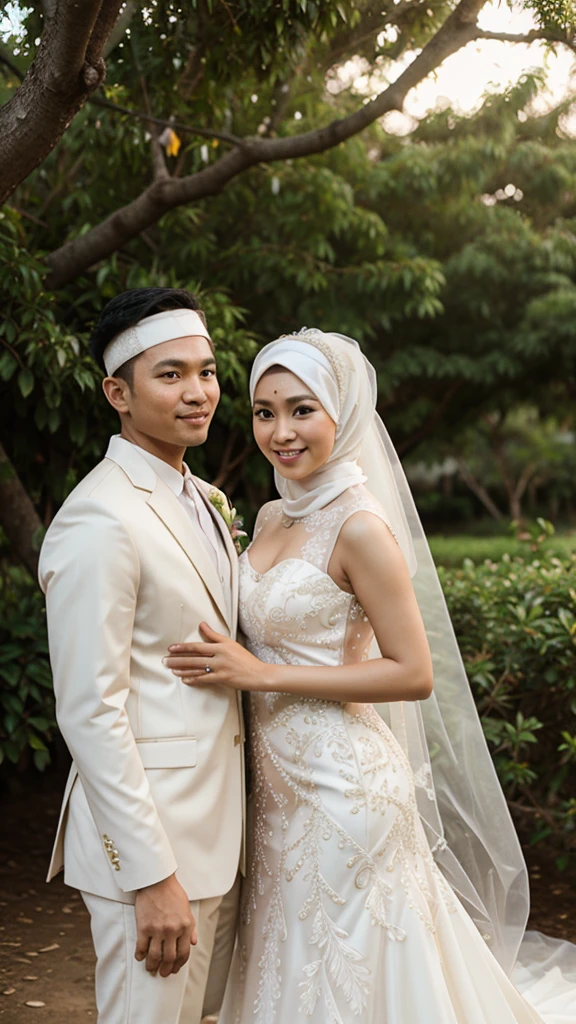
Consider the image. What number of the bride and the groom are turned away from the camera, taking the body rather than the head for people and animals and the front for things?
0

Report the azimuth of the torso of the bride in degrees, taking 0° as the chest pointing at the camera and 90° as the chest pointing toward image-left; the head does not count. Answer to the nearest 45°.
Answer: approximately 45°

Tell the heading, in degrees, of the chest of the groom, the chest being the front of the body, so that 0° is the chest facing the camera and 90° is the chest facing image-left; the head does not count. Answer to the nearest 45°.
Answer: approximately 315°

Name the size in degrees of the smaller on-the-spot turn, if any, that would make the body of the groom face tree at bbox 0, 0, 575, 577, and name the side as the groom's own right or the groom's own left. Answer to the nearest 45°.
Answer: approximately 135° to the groom's own left

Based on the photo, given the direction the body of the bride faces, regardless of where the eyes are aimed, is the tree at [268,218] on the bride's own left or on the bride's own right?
on the bride's own right
